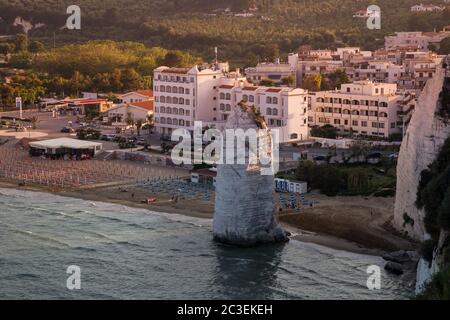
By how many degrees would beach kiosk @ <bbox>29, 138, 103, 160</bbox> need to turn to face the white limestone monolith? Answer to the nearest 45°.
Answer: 0° — it already faces it

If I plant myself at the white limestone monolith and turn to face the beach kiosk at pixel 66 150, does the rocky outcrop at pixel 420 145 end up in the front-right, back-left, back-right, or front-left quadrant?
back-right

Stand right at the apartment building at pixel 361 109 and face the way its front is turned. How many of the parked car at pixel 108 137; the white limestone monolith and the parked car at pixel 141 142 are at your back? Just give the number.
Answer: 0

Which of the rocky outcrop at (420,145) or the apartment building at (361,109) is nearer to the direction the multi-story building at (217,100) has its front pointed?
the rocky outcrop

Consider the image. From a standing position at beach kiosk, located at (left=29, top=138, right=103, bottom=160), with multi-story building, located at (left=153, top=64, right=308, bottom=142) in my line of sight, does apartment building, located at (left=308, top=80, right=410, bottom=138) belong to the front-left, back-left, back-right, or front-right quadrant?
front-right

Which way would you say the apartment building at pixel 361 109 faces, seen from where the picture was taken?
facing the viewer and to the left of the viewer

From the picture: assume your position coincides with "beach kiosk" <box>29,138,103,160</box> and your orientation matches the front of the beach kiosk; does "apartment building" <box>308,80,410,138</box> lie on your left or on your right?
on your left

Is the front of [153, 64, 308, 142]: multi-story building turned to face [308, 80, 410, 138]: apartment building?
no

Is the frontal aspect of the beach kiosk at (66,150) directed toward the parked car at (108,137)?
no

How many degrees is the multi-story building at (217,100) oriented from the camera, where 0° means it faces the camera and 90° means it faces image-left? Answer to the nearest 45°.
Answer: approximately 45°

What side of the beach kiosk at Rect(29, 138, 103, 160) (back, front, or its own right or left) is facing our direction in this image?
front

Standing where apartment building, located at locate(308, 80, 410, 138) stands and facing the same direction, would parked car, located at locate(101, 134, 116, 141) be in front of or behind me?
in front

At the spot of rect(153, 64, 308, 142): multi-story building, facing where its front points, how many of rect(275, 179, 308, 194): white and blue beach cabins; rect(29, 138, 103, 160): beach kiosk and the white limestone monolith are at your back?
0

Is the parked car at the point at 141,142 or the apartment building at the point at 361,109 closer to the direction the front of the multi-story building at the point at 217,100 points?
the parked car

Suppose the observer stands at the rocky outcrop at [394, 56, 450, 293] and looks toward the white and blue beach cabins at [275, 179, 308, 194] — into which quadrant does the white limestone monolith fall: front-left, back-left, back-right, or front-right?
front-left

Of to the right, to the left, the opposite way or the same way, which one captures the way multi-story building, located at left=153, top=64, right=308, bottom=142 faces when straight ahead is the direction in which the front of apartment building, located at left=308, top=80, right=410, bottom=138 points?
the same way

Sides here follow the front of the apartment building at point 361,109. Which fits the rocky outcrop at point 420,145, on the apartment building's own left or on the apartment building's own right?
on the apartment building's own left

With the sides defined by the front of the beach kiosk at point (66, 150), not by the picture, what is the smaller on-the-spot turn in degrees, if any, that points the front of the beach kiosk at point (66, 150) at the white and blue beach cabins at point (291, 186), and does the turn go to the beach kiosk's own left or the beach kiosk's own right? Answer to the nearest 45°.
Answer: approximately 45° to the beach kiosk's own left

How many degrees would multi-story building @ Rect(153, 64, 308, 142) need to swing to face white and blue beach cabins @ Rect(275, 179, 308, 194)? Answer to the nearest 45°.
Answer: approximately 45° to its left

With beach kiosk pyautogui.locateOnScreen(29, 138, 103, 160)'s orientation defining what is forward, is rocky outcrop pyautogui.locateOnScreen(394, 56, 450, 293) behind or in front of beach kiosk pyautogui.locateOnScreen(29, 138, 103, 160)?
in front
